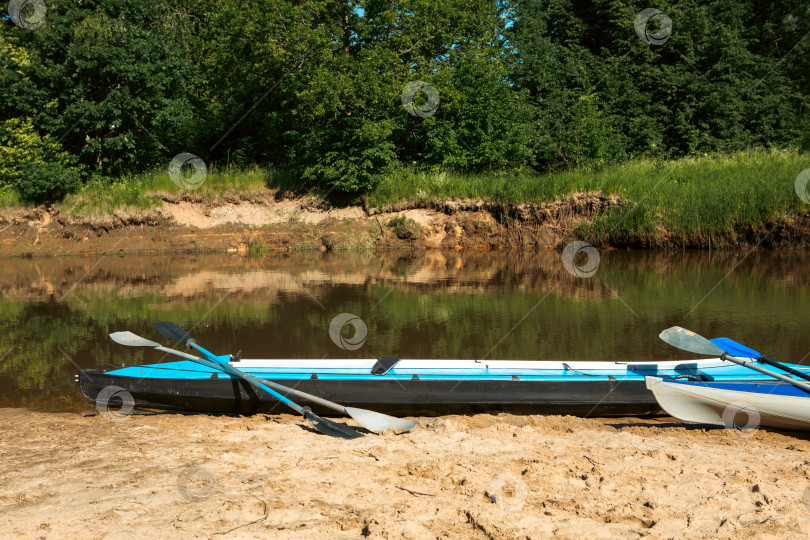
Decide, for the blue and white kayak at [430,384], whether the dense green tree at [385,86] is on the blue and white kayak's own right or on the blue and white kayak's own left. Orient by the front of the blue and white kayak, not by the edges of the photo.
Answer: on the blue and white kayak's own right

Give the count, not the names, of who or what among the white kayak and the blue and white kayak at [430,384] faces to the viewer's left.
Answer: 2

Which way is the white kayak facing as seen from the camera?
to the viewer's left

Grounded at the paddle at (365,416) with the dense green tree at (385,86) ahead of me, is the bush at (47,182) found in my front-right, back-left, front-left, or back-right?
front-left

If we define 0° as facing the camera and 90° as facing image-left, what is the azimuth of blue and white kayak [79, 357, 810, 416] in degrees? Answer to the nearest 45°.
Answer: approximately 90°

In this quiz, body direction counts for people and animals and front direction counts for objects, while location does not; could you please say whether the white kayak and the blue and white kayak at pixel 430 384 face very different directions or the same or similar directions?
same or similar directions

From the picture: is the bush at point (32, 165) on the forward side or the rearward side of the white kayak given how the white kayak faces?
on the forward side
